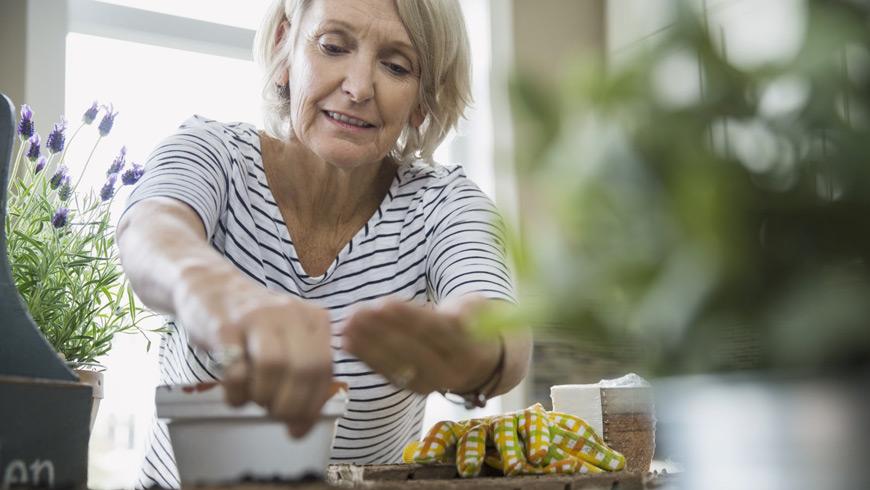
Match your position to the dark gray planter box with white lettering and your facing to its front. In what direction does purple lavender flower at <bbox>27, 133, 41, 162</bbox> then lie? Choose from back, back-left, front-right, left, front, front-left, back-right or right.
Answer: back

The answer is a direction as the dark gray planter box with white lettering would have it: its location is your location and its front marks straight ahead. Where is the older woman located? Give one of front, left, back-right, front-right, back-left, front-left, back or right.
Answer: back-left

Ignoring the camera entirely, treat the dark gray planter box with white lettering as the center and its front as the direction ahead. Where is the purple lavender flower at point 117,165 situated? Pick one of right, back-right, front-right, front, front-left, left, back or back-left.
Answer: back

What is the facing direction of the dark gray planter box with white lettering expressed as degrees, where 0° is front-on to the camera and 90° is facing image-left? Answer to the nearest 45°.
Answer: approximately 0°

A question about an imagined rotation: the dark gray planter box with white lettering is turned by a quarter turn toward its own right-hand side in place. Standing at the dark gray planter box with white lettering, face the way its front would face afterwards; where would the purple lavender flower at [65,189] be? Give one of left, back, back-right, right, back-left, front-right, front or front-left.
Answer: right

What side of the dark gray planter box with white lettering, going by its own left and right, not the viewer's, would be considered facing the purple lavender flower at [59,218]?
back

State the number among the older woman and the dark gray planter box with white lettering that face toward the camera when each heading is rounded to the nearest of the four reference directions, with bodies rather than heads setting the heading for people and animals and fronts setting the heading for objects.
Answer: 2
